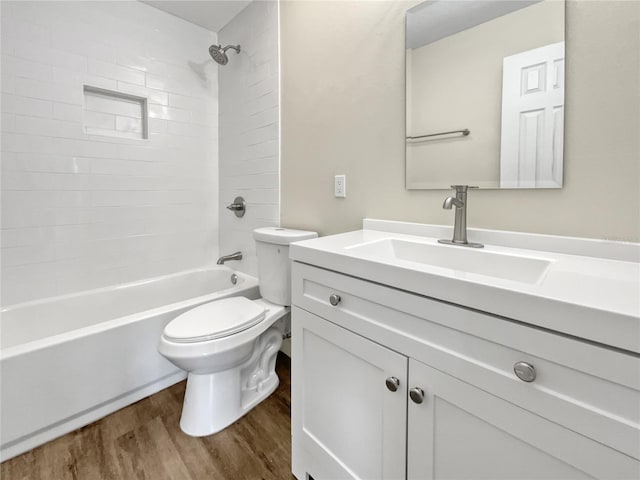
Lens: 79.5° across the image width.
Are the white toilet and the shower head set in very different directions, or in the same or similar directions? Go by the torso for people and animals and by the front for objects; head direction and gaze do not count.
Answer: same or similar directions

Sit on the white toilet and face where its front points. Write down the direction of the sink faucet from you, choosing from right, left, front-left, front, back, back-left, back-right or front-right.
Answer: left

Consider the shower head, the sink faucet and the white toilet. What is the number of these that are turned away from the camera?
0

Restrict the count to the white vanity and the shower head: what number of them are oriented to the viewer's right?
0

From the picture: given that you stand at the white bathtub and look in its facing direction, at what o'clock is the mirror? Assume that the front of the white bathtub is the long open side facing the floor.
The mirror is roughly at 12 o'clock from the white bathtub.

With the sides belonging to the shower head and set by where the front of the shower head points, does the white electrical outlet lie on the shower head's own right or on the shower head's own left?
on the shower head's own left

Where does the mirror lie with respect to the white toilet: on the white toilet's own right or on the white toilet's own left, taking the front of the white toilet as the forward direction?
on the white toilet's own left

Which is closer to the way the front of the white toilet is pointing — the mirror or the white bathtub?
the white bathtub

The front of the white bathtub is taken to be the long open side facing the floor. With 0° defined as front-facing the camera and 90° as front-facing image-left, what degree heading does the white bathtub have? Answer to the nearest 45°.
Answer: approximately 315°

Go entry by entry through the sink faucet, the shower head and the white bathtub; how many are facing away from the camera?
0

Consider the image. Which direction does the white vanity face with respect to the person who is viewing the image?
facing the viewer and to the left of the viewer

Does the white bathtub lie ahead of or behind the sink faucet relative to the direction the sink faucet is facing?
ahead
